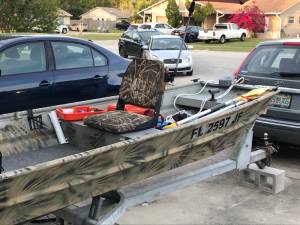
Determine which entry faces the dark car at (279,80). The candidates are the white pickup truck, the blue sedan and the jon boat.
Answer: the jon boat

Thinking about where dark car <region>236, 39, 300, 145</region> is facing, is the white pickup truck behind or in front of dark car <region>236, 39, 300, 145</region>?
in front

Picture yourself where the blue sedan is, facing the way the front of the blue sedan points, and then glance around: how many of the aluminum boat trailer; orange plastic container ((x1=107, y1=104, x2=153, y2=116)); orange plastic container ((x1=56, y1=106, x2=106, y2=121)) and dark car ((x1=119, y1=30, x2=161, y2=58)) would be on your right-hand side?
1

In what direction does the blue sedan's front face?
to the viewer's left

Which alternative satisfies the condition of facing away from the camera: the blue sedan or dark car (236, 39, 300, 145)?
the dark car

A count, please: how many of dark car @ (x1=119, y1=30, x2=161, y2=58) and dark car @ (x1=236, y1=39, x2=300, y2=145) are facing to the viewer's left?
0

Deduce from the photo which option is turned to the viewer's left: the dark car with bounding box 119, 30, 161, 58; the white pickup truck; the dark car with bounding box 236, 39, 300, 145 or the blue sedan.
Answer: the blue sedan

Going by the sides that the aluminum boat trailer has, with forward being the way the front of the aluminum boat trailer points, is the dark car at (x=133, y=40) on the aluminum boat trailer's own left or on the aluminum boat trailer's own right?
on the aluminum boat trailer's own left

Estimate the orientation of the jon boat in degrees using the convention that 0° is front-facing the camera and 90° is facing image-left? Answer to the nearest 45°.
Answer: approximately 225°

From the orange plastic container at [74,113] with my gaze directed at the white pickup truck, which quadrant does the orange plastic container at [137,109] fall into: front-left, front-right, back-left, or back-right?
front-right

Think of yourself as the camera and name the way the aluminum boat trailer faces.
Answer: facing away from the viewer and to the right of the viewer

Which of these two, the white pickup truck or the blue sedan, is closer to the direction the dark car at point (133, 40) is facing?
the blue sedan

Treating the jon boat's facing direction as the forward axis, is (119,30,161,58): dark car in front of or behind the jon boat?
in front

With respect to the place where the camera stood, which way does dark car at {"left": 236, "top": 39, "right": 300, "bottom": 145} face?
facing away from the viewer

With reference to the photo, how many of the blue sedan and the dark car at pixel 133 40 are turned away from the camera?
0

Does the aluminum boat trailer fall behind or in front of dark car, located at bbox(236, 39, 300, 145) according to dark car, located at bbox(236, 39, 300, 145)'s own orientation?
behind

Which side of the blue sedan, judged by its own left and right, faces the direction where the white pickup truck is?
right

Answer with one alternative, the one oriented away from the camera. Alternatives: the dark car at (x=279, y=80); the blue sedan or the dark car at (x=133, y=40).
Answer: the dark car at (x=279, y=80)

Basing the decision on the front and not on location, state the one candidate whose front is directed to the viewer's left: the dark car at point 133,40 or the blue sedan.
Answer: the blue sedan
